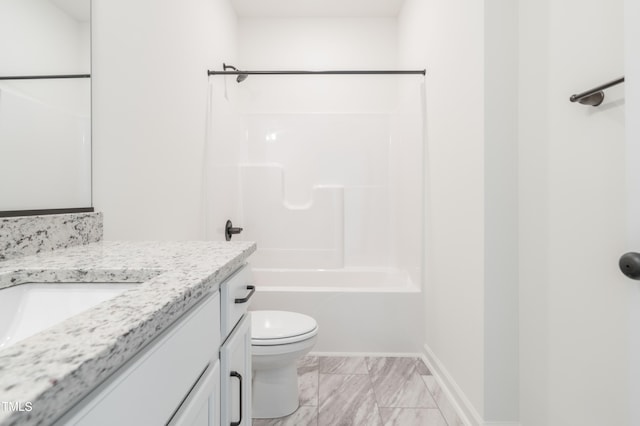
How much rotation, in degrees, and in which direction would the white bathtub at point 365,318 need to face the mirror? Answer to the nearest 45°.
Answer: approximately 45° to its right

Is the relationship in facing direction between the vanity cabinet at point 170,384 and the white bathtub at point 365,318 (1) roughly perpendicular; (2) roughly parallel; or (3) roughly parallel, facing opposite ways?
roughly perpendicular

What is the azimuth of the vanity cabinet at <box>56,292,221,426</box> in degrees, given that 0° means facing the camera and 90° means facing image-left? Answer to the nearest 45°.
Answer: approximately 315°

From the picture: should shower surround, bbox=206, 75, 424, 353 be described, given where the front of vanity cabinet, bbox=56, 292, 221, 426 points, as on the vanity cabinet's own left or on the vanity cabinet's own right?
on the vanity cabinet's own left

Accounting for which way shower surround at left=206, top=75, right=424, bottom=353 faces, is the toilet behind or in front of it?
in front

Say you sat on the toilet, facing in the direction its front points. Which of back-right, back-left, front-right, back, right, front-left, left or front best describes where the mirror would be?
back-right

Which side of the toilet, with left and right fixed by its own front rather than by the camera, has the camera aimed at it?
right

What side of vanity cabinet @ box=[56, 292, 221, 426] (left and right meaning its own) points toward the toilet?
left

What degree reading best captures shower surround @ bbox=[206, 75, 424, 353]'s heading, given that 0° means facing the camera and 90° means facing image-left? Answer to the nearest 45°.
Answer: approximately 0°
